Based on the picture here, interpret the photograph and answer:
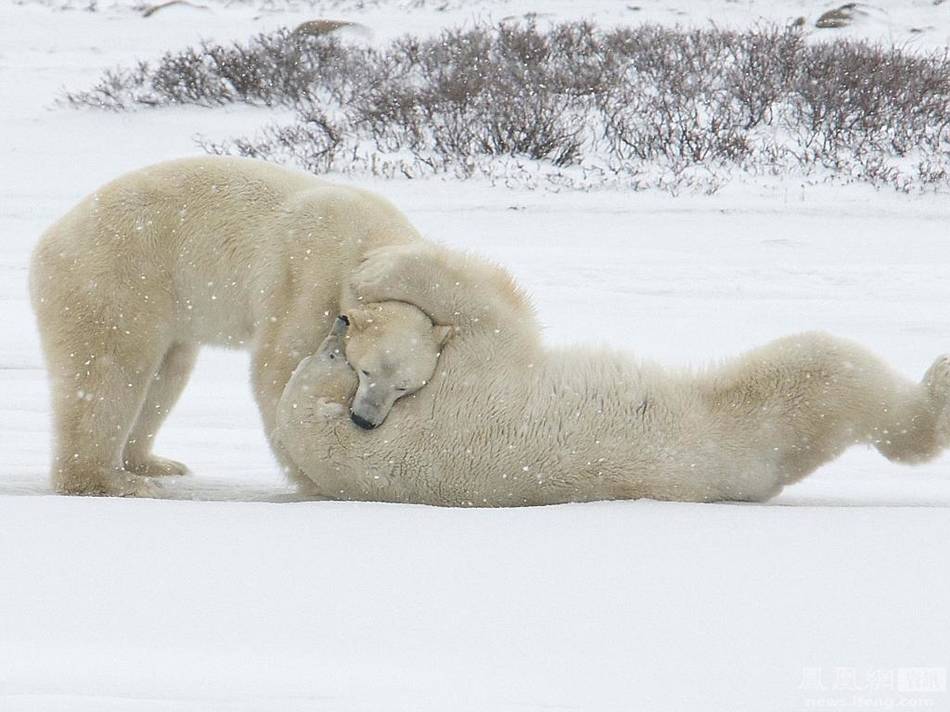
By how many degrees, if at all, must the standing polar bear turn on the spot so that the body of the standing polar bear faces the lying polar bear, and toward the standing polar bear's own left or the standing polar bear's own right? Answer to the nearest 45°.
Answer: approximately 45° to the standing polar bear's own right

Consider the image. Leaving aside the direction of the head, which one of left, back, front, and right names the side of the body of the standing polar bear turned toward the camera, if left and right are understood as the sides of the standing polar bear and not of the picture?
right
